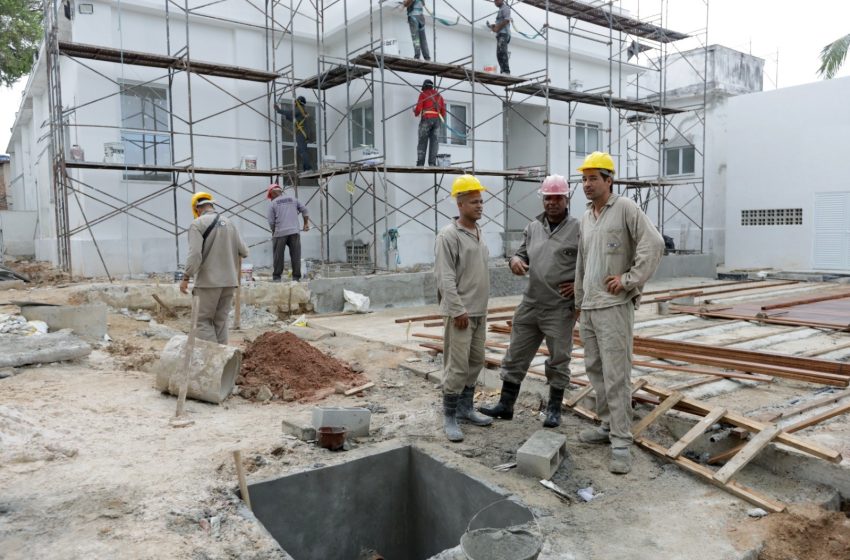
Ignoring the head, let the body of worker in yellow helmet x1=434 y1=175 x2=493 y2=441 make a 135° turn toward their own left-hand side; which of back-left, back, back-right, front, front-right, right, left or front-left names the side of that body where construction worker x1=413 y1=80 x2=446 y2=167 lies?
front

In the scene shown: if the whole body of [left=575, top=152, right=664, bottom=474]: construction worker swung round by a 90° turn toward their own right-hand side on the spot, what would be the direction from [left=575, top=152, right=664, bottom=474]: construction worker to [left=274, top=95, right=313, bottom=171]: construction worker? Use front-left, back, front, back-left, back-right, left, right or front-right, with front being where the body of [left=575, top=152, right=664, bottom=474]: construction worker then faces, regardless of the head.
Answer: front

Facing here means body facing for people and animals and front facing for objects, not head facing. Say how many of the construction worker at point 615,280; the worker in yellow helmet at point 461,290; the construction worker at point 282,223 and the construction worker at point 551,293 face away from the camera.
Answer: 1

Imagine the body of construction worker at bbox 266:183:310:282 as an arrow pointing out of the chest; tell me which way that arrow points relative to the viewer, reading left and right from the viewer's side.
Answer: facing away from the viewer

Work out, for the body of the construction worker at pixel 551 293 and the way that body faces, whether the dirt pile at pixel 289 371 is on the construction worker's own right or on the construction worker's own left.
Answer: on the construction worker's own right

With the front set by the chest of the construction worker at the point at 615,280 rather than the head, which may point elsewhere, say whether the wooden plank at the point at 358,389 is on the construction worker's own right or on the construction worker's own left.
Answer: on the construction worker's own right

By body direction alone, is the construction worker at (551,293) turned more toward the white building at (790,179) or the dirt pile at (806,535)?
the dirt pile

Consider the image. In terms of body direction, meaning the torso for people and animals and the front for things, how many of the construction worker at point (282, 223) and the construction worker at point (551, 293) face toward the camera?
1

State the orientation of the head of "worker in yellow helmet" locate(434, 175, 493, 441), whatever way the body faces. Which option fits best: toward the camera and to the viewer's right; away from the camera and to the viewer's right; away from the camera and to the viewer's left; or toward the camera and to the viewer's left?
toward the camera and to the viewer's right

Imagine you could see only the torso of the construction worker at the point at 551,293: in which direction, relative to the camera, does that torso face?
toward the camera

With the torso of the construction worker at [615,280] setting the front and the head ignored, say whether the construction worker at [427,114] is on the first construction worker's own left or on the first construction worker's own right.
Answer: on the first construction worker's own right

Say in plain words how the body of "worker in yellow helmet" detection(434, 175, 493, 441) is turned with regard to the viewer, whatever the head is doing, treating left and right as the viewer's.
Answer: facing the viewer and to the right of the viewer

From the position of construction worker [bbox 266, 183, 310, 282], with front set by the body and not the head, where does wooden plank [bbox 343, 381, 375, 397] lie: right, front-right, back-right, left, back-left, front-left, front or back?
back

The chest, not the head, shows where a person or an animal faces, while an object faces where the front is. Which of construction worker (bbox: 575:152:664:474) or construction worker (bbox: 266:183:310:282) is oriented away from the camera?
construction worker (bbox: 266:183:310:282)
